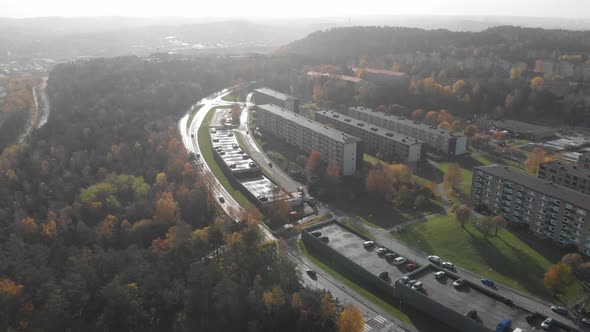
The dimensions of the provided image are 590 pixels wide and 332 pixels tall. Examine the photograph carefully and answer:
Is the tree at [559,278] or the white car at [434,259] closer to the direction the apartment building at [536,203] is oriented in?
the white car

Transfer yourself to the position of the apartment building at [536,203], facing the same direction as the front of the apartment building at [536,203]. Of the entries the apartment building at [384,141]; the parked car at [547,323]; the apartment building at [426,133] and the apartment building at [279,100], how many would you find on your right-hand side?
3

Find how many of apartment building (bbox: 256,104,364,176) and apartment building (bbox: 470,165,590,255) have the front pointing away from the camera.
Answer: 0

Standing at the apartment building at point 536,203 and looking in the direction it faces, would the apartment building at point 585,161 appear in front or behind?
behind

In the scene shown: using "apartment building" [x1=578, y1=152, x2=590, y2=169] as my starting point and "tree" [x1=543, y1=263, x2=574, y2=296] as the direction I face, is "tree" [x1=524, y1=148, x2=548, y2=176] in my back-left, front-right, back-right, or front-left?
front-right

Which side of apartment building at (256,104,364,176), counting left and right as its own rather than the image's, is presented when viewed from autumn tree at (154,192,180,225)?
front

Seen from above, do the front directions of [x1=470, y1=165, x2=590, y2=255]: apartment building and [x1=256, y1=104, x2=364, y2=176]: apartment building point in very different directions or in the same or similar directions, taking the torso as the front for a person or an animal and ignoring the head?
same or similar directions

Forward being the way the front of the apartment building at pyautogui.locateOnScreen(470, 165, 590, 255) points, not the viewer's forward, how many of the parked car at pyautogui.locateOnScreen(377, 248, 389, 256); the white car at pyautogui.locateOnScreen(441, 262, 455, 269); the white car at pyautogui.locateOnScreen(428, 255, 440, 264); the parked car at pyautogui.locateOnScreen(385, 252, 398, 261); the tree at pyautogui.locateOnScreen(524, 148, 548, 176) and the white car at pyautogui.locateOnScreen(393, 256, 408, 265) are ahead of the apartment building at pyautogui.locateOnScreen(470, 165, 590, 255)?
5

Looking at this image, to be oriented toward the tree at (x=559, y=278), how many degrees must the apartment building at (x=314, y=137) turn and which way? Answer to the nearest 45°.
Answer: approximately 90° to its left

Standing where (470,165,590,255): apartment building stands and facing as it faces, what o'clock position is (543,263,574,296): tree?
The tree is roughly at 10 o'clock from the apartment building.

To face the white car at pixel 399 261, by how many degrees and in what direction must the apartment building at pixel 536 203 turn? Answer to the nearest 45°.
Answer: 0° — it already faces it

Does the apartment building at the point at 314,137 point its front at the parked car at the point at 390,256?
no

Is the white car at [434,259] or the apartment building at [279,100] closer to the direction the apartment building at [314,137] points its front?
the white car

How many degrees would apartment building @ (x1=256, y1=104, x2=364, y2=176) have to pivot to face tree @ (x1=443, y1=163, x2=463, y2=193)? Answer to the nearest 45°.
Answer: approximately 90° to its left

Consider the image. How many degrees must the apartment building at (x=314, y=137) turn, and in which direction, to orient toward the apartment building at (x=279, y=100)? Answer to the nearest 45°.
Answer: approximately 135° to its right

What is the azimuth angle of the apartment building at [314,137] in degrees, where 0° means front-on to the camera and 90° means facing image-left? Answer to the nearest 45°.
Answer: approximately 45°

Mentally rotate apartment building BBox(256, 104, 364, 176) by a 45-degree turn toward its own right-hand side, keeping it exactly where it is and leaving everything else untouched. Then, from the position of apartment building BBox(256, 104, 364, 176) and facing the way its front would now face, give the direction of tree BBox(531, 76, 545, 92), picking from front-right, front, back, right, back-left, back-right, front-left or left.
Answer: back-right

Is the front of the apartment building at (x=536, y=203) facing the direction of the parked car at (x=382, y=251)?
yes

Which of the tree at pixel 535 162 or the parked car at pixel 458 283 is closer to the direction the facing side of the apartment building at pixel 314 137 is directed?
the parked car

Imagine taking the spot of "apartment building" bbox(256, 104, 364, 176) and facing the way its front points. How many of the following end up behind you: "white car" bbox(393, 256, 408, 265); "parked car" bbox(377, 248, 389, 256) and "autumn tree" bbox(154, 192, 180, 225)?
0
